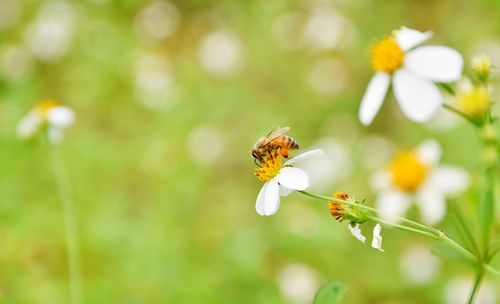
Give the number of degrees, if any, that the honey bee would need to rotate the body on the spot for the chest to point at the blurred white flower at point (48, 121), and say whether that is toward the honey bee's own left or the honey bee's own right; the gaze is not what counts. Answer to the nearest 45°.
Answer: approximately 45° to the honey bee's own right

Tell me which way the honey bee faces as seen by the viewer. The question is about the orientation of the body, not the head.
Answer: to the viewer's left

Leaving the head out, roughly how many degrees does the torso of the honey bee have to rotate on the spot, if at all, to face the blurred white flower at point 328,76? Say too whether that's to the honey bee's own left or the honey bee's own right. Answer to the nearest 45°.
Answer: approximately 90° to the honey bee's own right
